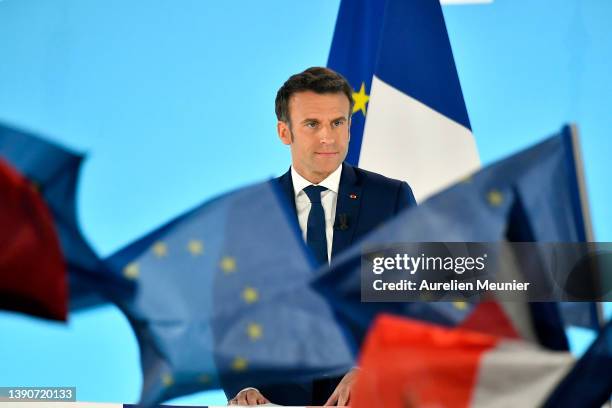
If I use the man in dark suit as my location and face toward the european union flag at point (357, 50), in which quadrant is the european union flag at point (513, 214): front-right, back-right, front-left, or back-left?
back-right

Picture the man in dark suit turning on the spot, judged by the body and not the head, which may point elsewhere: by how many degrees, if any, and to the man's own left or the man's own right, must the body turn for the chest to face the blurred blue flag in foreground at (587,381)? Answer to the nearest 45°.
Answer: approximately 45° to the man's own left

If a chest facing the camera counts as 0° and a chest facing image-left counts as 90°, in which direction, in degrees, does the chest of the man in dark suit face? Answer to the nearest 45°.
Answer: approximately 0°

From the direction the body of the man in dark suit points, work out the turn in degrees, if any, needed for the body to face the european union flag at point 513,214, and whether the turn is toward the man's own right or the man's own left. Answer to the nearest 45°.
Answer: approximately 45° to the man's own left

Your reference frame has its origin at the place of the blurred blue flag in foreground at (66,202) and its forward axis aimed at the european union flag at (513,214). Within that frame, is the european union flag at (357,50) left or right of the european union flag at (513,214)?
left

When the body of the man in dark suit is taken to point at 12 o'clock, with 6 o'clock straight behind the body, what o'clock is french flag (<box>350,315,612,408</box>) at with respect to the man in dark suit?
The french flag is roughly at 11 o'clock from the man in dark suit.

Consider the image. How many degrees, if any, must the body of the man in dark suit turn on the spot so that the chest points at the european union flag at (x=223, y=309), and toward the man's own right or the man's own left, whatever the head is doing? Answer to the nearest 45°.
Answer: approximately 45° to the man's own right

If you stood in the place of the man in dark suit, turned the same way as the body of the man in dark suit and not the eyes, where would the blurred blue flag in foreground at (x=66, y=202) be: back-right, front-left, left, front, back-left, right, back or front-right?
front-right
